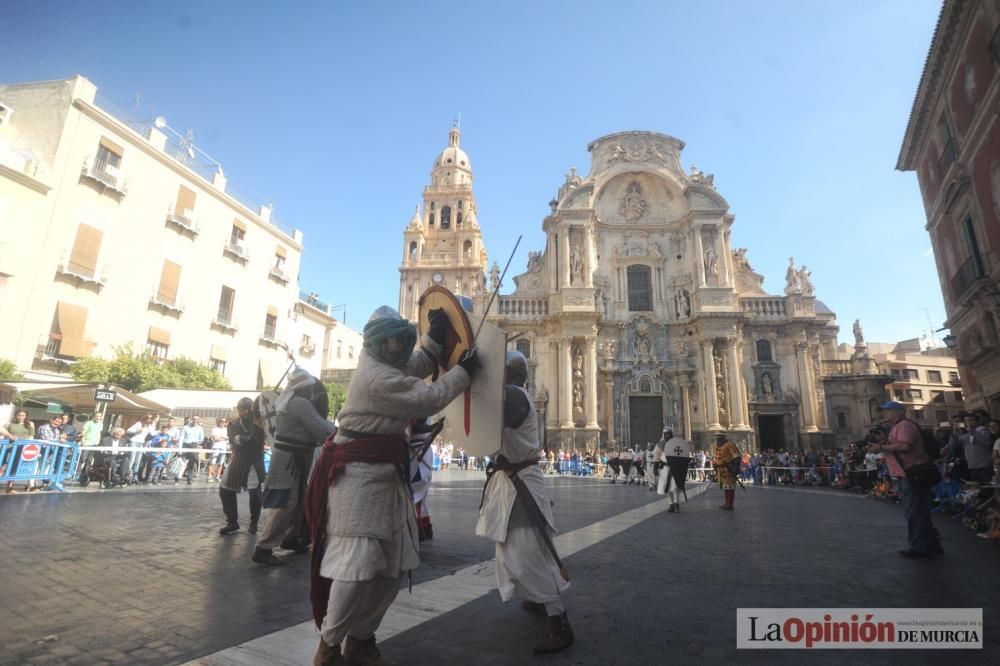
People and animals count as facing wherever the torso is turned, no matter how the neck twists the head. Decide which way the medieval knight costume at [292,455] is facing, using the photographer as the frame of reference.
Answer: facing to the right of the viewer

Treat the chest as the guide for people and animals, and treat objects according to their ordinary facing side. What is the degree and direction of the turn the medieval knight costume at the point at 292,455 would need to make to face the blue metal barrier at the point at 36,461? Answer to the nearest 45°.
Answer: approximately 135° to its left

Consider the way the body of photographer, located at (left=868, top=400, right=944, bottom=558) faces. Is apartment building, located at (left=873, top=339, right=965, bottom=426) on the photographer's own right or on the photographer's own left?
on the photographer's own right

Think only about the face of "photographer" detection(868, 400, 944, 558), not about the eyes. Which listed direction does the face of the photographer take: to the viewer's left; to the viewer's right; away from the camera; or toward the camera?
to the viewer's left

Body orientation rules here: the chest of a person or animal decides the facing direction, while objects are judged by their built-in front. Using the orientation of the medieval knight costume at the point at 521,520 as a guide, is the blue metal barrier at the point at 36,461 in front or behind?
in front

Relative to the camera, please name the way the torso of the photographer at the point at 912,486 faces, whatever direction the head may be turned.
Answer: to the viewer's left

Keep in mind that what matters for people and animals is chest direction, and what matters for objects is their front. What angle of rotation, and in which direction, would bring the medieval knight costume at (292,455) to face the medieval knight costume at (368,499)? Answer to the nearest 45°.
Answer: approximately 90° to its right

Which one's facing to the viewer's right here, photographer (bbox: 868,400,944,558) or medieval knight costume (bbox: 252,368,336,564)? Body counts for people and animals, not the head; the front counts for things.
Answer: the medieval knight costume

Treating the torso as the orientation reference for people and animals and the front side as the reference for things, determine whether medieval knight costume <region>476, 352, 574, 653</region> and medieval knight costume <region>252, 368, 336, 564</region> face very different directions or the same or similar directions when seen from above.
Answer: very different directions

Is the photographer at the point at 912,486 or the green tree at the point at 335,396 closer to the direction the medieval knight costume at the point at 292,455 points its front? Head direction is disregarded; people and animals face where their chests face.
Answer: the photographer

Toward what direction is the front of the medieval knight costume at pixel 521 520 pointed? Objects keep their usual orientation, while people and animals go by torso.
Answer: to the viewer's left
